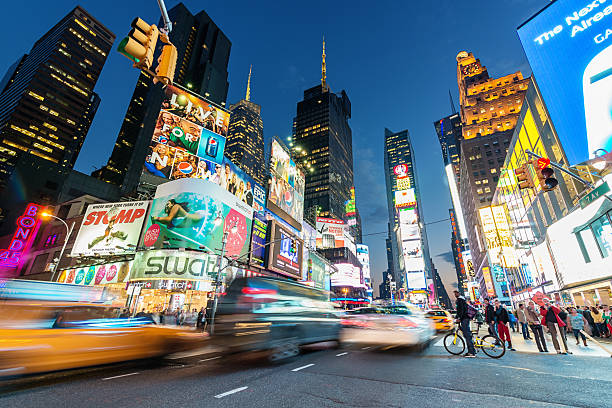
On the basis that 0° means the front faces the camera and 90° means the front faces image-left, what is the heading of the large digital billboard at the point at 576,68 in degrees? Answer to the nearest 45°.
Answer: approximately 45°

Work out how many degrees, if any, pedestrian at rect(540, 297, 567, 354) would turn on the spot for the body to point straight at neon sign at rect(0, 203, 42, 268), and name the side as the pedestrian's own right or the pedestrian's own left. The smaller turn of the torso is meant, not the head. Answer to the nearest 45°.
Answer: approximately 45° to the pedestrian's own right

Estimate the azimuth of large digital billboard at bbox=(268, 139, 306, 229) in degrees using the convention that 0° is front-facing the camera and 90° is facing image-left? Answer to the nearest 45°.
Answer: approximately 315°

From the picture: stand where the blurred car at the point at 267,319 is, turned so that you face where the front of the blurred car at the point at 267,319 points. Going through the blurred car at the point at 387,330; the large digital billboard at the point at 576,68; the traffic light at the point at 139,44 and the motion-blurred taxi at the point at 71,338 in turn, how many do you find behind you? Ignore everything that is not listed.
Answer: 2

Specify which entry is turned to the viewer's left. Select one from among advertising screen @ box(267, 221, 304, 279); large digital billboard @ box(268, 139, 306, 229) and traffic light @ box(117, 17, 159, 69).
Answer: the traffic light

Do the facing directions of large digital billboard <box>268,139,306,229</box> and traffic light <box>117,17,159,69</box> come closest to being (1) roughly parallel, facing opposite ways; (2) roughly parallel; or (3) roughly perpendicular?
roughly perpendicular

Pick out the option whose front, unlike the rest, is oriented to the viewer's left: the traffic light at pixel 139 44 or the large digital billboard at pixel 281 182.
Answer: the traffic light

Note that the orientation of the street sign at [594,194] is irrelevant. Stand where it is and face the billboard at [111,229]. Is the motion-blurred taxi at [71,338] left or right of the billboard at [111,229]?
left
